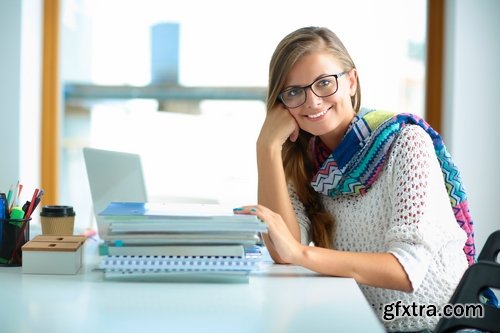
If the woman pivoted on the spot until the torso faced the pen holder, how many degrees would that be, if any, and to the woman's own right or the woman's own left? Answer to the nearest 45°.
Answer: approximately 45° to the woman's own right

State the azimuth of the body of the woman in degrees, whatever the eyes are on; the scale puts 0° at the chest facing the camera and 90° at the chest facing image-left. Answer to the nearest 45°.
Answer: approximately 45°

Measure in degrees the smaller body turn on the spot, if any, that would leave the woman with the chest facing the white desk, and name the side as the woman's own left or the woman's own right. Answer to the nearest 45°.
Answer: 0° — they already face it

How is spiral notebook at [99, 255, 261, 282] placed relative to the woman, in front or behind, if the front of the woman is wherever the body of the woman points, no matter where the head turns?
in front

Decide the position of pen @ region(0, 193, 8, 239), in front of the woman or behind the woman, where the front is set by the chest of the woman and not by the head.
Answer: in front

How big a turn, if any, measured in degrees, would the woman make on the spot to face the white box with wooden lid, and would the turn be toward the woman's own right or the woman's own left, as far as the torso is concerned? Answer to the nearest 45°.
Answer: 0° — they already face it
